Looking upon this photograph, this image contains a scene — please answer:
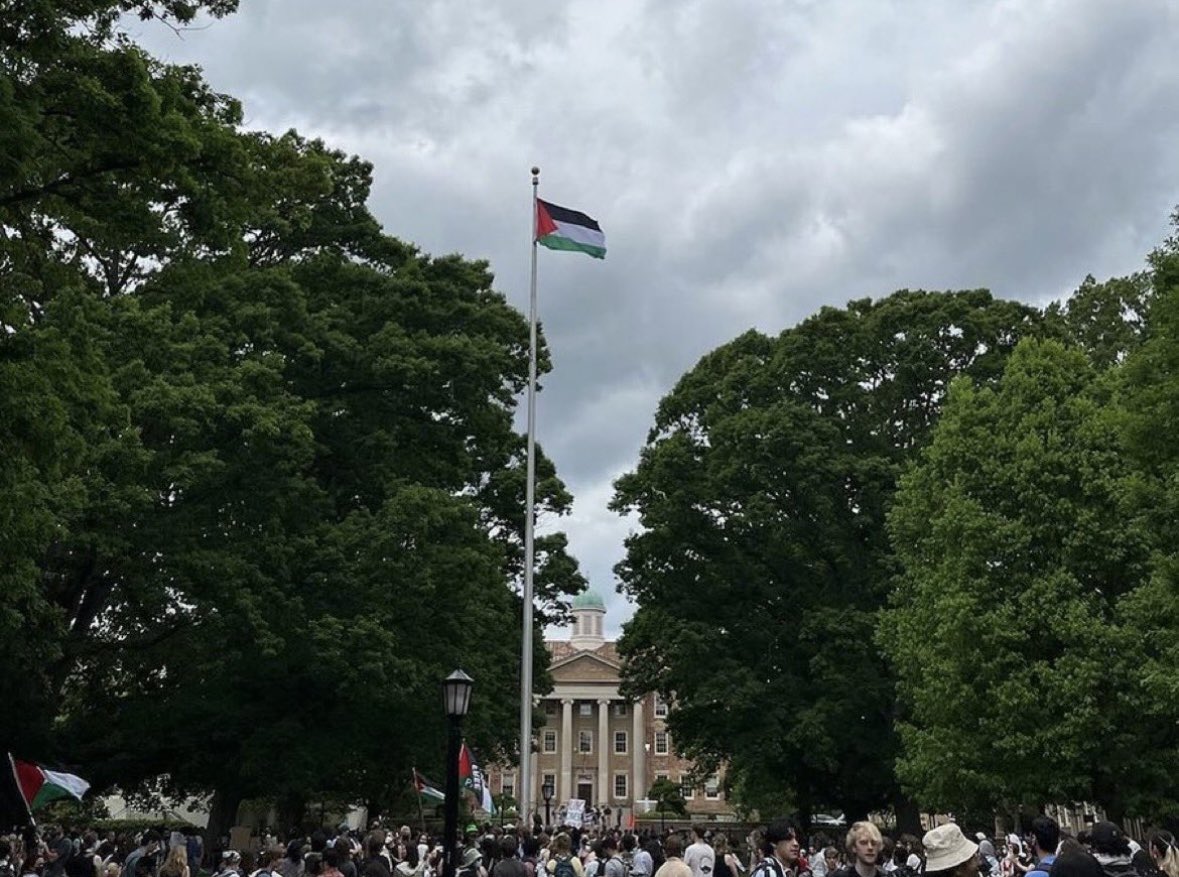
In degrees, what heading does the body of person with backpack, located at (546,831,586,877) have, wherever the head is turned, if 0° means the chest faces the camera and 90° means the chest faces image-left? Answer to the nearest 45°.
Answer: approximately 180°

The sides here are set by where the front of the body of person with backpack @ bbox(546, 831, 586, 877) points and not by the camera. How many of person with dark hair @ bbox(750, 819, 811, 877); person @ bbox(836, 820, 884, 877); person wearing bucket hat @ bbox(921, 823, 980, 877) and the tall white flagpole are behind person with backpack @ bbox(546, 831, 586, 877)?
3

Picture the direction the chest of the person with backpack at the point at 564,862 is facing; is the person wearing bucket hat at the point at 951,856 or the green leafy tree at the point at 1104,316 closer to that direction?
the green leafy tree

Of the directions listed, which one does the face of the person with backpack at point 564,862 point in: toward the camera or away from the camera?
away from the camera

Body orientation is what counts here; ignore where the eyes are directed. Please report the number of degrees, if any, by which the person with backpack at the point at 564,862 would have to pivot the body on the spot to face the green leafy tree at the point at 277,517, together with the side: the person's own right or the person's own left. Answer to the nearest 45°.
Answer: approximately 45° to the person's own left

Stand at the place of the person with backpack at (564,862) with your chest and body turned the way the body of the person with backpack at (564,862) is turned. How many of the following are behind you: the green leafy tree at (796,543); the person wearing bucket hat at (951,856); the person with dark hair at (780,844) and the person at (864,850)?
3

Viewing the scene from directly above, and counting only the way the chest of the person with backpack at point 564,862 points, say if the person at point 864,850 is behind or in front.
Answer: behind

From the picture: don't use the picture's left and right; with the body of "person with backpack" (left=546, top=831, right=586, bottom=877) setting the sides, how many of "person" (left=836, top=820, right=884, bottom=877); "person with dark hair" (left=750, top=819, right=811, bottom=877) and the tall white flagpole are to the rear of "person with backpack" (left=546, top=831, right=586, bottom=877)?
2

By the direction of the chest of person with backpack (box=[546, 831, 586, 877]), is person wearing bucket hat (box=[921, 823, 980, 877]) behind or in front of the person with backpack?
behind

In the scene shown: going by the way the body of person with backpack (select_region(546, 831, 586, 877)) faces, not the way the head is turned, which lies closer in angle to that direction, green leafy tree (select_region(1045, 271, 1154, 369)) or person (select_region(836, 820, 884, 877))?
the green leafy tree

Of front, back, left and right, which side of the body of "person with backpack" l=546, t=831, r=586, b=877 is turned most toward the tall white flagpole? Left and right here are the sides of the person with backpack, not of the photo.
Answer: front
